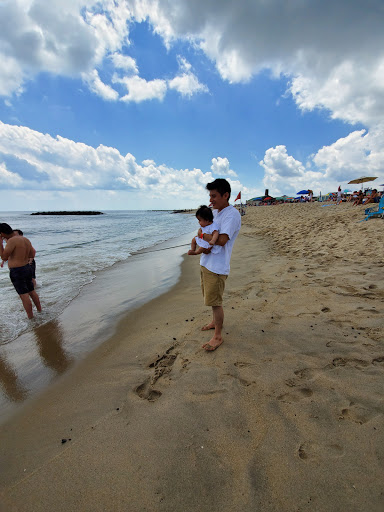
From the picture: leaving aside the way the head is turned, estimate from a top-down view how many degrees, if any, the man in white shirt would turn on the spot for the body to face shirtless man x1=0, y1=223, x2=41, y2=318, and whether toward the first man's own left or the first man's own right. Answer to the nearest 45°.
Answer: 0° — they already face them

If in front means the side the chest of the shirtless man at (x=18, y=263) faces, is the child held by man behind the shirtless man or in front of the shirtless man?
behind

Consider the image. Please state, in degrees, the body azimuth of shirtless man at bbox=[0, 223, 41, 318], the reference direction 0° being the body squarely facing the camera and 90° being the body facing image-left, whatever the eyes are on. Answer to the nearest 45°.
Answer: approximately 135°

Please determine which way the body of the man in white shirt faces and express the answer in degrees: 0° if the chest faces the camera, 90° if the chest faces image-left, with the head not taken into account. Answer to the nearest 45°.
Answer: approximately 90°

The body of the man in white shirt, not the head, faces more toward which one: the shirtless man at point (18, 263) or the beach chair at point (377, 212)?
the shirtless man
